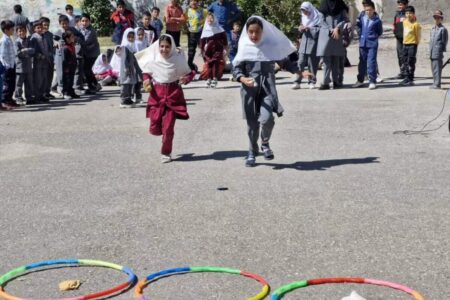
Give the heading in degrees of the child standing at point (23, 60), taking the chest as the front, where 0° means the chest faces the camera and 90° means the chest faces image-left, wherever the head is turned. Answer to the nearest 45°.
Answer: approximately 315°

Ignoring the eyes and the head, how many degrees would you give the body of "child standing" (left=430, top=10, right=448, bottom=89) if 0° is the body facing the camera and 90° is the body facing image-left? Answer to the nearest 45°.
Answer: approximately 45°

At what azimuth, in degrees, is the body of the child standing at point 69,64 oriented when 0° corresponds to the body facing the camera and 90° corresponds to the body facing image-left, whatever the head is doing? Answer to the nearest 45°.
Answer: approximately 315°

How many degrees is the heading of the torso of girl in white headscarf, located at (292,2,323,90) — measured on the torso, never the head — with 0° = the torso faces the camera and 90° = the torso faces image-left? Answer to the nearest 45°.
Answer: approximately 45°

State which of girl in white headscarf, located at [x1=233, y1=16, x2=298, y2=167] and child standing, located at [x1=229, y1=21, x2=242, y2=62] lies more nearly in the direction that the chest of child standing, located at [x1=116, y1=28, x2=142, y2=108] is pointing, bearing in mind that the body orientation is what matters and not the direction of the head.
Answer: the girl in white headscarf

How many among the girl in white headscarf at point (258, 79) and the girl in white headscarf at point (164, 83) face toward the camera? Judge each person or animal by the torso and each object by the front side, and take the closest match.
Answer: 2
